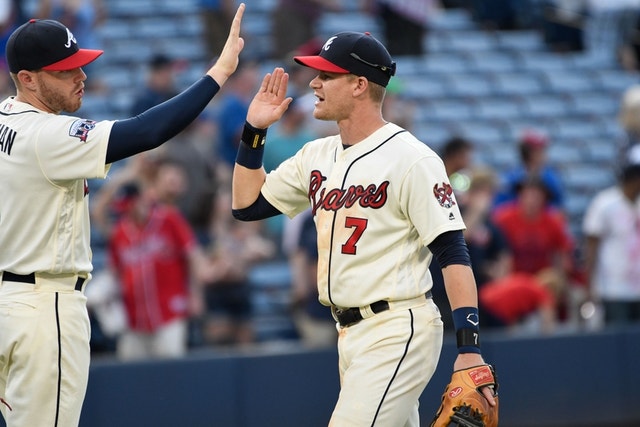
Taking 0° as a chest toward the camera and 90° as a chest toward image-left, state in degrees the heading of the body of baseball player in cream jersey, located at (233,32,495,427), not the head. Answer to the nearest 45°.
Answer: approximately 45°

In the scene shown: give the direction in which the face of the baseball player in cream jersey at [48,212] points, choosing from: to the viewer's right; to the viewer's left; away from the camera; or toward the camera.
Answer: to the viewer's right

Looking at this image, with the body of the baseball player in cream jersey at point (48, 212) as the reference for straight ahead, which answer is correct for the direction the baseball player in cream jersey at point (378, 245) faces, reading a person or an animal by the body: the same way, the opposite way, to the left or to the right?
the opposite way

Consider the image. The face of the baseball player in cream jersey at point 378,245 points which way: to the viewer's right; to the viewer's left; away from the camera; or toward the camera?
to the viewer's left

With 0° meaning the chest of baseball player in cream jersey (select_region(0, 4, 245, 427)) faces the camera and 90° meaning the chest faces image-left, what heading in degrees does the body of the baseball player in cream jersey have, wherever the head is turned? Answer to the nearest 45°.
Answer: approximately 225°

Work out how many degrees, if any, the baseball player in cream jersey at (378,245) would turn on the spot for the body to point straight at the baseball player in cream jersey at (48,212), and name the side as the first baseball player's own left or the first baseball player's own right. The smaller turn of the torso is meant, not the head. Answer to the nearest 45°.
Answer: approximately 45° to the first baseball player's own right

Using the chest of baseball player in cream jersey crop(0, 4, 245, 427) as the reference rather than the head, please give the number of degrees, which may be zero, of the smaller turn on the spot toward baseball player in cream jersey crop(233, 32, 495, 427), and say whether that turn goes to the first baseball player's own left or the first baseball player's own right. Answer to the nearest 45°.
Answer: approximately 45° to the first baseball player's own right
